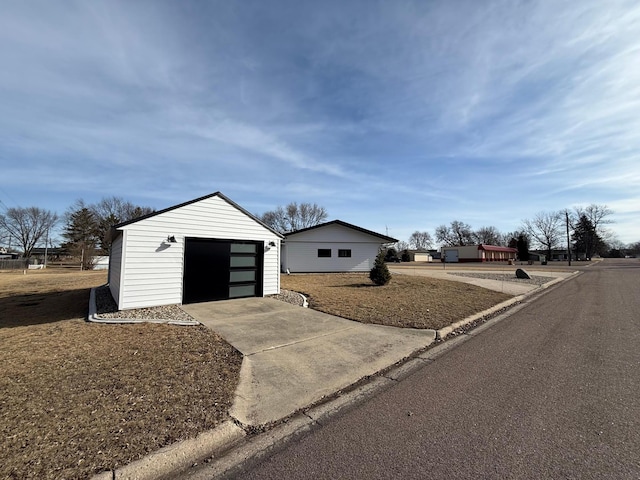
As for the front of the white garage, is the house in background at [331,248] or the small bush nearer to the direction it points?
the small bush

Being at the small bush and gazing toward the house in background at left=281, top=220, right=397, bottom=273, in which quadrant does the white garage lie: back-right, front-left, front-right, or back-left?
back-left

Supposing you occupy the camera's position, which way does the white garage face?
facing the viewer and to the right of the viewer

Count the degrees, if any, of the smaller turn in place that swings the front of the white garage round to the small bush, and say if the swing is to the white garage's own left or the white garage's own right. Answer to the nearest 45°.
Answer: approximately 45° to the white garage's own left

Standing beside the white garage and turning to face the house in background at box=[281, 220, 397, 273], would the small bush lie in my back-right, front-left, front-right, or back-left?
front-right

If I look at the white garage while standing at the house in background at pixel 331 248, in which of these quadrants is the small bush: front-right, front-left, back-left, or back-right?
front-left

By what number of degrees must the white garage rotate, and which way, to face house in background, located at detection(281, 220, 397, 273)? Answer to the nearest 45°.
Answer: approximately 90° to its left
